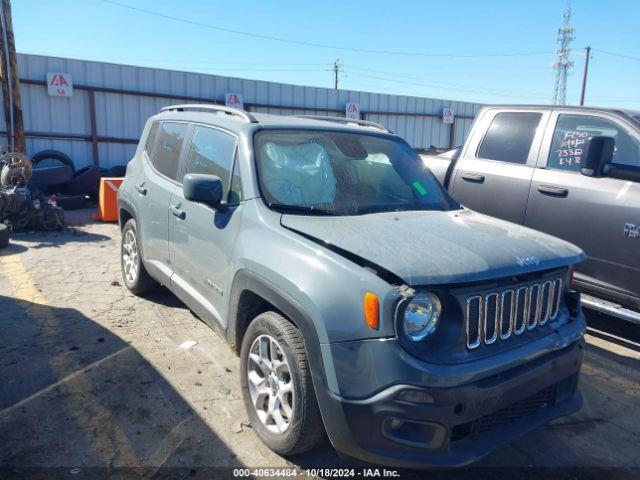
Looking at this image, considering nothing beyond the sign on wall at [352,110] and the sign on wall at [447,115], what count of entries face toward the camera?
2

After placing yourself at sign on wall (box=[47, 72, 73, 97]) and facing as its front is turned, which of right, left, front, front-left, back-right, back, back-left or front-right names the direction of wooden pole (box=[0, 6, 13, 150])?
front-right

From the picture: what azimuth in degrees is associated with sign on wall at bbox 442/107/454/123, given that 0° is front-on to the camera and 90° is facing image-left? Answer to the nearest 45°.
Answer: approximately 0°

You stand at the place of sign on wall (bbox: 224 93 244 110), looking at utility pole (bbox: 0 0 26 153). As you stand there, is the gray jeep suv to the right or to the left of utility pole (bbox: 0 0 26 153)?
left

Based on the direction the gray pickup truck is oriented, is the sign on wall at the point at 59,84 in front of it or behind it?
behind

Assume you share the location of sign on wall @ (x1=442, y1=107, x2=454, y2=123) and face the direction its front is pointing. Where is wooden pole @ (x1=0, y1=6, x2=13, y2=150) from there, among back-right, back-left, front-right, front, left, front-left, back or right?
front-right

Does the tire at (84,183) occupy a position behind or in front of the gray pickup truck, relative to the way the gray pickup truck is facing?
behind

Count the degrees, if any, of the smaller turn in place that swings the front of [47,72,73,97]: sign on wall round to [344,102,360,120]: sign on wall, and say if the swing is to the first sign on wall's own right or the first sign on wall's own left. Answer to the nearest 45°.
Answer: approximately 90° to the first sign on wall's own left

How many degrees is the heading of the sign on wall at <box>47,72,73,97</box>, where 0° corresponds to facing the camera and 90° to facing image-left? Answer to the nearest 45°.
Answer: approximately 0°
